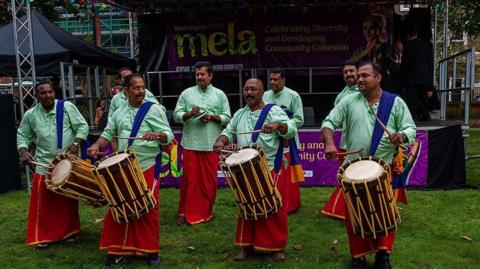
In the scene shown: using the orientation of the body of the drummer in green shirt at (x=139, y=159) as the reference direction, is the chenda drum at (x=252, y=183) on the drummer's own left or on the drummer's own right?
on the drummer's own left

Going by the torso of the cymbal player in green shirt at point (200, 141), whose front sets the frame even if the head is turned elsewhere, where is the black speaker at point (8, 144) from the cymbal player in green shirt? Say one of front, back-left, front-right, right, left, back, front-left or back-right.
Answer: back-right

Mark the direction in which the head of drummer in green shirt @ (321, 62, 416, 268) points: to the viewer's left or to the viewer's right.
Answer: to the viewer's left

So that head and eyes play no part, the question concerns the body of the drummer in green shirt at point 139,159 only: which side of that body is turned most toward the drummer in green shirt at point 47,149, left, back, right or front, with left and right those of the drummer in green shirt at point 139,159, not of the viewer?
right

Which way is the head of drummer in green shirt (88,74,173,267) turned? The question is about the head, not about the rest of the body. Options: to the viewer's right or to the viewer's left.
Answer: to the viewer's right

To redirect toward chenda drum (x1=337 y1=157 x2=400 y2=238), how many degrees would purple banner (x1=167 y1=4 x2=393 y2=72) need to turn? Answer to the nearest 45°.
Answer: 0° — it already faces it

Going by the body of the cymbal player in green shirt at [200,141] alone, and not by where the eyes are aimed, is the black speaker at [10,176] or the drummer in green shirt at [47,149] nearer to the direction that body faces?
the drummer in green shirt

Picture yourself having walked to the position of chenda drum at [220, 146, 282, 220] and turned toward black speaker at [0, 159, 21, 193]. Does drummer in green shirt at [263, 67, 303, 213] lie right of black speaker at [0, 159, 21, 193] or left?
right

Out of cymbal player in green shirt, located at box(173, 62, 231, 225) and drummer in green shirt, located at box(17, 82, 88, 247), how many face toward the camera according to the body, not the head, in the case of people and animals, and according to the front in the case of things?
2

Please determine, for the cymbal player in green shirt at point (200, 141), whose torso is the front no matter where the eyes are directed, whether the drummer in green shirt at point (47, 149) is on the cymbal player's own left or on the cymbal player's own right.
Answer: on the cymbal player's own right
